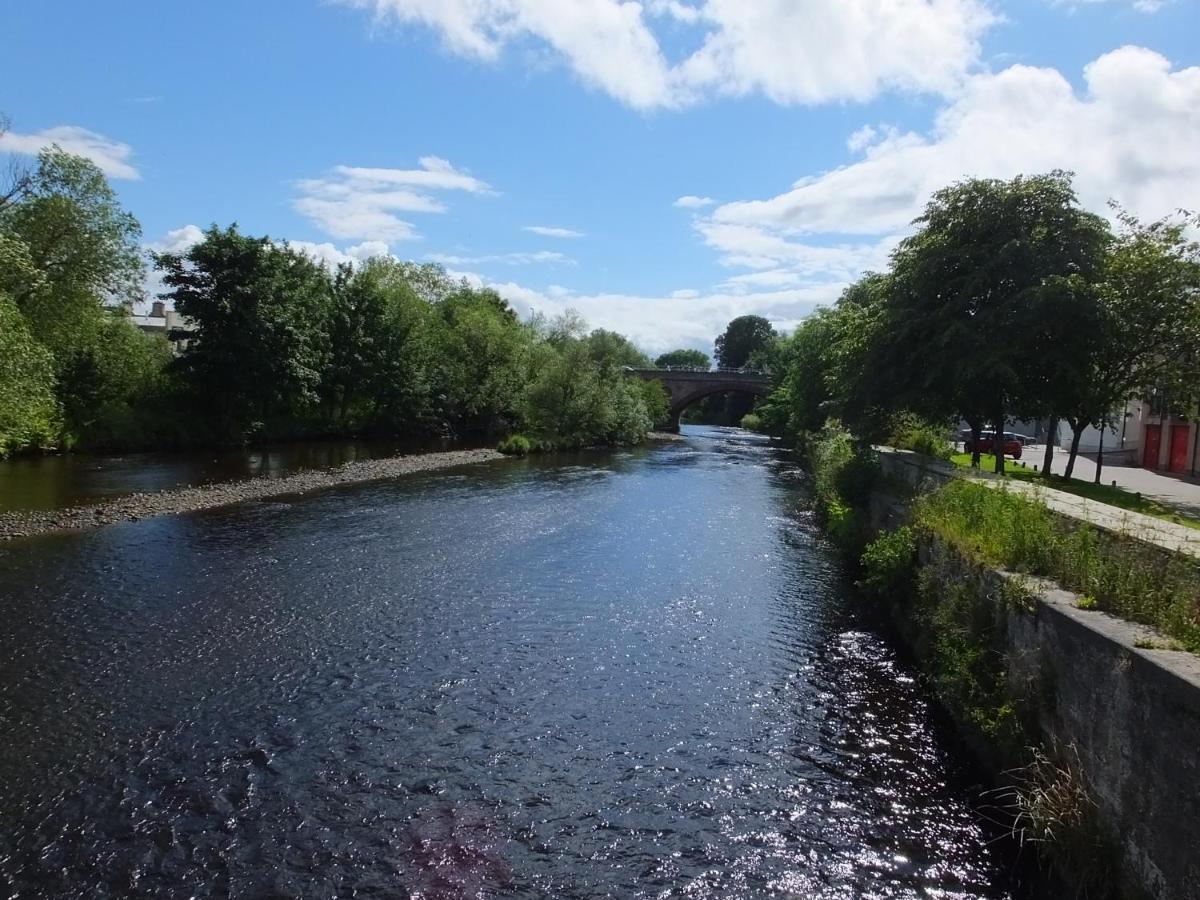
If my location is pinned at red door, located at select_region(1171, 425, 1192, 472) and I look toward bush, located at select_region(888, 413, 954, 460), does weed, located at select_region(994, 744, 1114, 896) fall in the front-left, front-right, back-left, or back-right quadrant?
front-left

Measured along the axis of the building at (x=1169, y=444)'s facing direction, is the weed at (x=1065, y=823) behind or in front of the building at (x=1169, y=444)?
in front

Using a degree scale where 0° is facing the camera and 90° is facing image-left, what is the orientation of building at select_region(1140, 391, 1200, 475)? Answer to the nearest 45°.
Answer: approximately 45°

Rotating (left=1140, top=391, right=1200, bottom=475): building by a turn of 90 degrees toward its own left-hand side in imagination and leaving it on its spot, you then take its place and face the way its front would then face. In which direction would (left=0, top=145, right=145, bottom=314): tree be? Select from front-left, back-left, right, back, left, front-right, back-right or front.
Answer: right

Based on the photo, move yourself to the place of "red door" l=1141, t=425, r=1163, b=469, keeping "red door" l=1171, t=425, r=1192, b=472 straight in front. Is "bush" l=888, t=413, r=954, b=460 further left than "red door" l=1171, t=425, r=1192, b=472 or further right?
right

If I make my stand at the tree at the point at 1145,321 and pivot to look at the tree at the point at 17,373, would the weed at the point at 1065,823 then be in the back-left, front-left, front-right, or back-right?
front-left

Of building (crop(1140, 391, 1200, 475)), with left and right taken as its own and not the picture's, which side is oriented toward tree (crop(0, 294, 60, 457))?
front

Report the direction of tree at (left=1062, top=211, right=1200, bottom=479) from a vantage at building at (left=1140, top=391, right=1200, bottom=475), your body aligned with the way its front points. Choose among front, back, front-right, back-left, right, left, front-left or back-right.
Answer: front-left

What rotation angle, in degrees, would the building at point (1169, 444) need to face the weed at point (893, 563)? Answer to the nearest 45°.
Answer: approximately 45° to its left
